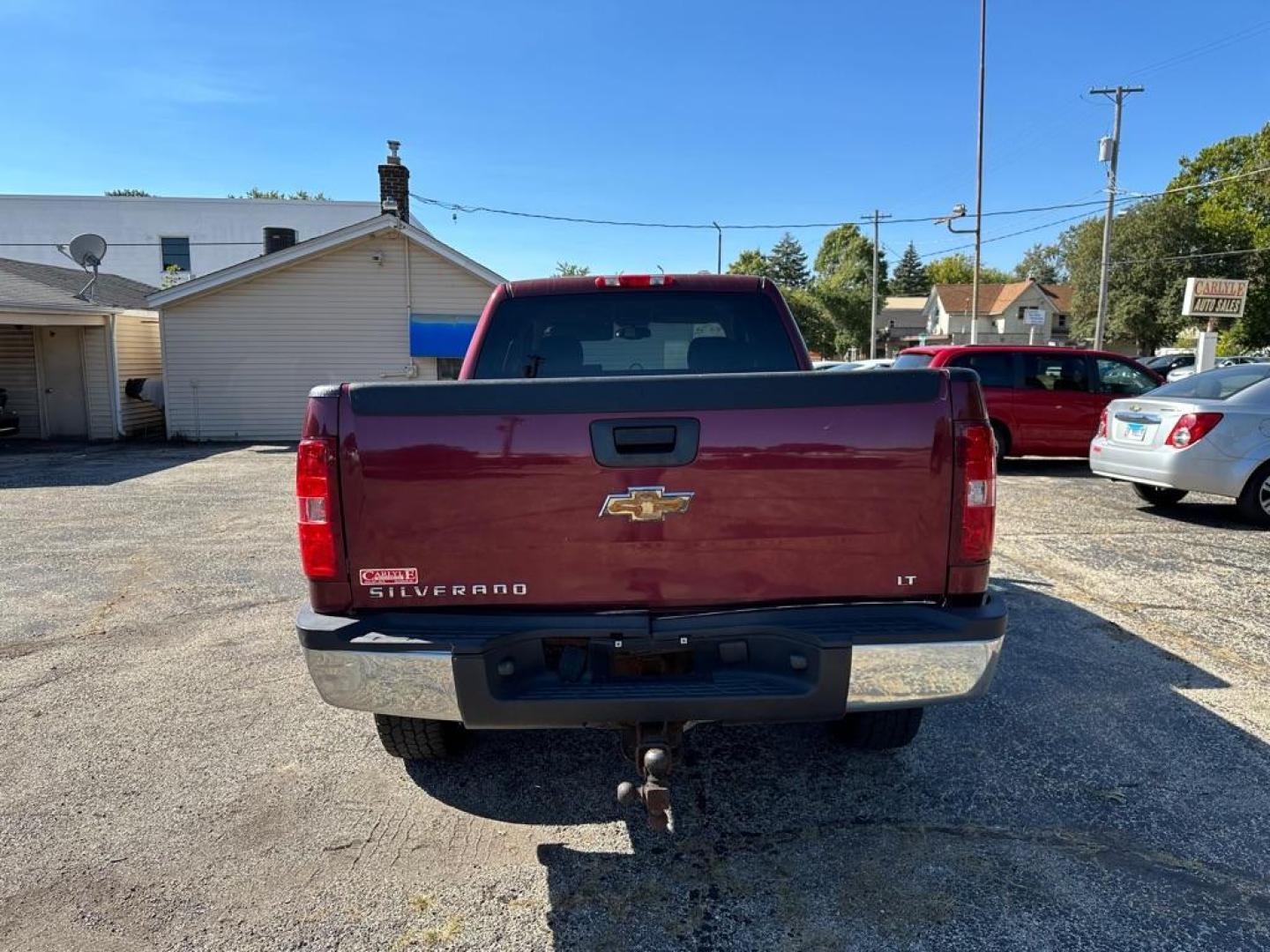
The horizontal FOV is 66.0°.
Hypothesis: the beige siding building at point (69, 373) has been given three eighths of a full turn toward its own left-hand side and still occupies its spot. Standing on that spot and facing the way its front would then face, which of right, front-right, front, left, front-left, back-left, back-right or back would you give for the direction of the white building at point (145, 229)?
front-left

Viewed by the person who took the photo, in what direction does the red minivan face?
facing away from the viewer and to the right of the viewer

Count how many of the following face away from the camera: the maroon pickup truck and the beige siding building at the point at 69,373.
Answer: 1

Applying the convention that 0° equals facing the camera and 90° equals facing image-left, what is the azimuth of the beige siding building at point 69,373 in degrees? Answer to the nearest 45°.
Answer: approximately 0°

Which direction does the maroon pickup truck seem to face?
away from the camera

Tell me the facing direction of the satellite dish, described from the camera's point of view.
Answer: facing away from the viewer

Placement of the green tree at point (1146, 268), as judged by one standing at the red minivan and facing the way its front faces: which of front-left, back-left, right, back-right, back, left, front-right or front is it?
front-left

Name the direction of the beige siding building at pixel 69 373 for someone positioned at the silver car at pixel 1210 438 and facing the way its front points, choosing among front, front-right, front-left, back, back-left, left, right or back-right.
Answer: back-left

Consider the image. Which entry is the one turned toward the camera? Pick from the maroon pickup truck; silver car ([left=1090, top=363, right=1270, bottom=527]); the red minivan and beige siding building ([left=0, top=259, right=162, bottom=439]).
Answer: the beige siding building

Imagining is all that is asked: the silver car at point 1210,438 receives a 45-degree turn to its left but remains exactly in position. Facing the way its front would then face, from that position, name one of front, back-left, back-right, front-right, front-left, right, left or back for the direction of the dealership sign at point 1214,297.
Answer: front

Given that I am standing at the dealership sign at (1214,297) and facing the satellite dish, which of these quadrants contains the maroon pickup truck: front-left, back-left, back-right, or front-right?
front-left

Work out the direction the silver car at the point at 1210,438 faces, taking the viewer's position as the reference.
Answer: facing away from the viewer and to the right of the viewer
